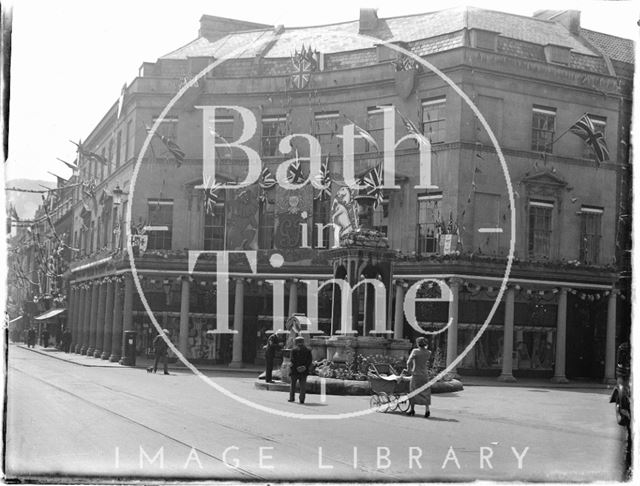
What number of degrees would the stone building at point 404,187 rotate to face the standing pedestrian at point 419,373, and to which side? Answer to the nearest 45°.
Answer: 0° — it already faces them

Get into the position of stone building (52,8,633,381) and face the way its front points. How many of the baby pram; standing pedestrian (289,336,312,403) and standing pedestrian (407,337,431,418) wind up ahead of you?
3

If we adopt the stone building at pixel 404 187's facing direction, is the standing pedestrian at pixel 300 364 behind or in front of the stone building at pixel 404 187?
in front

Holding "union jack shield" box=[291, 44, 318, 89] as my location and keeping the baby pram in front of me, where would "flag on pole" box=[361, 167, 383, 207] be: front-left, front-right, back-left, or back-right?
front-left

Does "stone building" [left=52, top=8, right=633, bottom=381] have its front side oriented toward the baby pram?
yes

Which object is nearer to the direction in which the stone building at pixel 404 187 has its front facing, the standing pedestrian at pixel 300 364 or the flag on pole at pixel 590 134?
the standing pedestrian

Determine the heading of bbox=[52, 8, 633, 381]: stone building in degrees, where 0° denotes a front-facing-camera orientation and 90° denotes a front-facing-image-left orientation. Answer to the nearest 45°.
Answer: approximately 0°

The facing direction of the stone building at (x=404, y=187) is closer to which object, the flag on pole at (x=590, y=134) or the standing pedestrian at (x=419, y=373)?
the standing pedestrian
